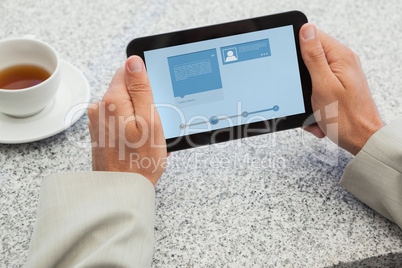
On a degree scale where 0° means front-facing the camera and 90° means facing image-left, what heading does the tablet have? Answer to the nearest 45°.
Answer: approximately 0°
